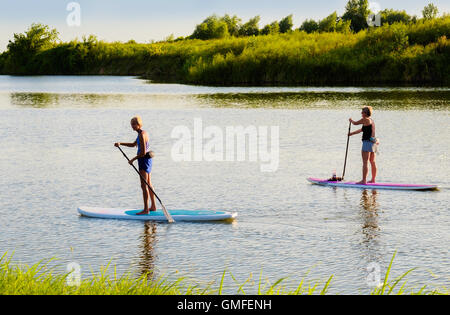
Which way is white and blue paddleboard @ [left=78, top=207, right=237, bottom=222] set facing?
to the viewer's left

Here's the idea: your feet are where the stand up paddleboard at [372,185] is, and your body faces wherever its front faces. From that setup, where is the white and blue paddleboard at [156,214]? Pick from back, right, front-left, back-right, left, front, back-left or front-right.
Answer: front-left

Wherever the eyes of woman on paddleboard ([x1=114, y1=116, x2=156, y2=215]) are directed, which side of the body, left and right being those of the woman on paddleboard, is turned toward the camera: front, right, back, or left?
left

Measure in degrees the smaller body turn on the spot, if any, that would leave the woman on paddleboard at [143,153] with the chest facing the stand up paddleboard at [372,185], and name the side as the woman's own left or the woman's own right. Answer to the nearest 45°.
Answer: approximately 135° to the woman's own right

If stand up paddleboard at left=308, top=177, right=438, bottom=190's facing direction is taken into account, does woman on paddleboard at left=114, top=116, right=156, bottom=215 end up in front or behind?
in front

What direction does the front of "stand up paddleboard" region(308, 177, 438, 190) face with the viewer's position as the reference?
facing to the left of the viewer
